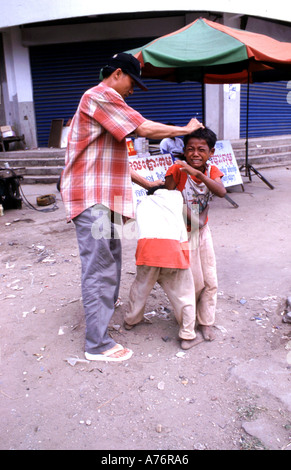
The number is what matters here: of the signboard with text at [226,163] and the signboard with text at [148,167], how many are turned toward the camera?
2

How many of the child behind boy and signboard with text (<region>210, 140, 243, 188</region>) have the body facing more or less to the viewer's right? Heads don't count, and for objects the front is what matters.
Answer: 0

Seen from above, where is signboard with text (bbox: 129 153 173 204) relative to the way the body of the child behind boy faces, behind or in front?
behind

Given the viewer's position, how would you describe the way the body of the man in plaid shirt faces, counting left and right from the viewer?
facing to the right of the viewer

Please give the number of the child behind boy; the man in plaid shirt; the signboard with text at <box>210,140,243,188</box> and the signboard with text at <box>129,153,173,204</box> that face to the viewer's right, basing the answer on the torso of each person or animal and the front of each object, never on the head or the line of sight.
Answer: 1

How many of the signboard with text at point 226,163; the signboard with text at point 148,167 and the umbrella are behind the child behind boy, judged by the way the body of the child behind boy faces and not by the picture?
3

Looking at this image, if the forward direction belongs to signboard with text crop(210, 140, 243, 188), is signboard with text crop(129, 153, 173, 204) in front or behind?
in front

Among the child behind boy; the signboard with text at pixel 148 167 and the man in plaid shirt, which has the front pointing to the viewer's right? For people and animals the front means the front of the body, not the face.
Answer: the man in plaid shirt

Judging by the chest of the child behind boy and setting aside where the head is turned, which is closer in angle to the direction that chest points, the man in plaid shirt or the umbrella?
the man in plaid shirt

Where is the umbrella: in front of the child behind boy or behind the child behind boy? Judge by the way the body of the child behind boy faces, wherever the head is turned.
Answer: behind

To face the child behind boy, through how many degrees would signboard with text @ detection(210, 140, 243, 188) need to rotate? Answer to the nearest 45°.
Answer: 0° — it already faces them
